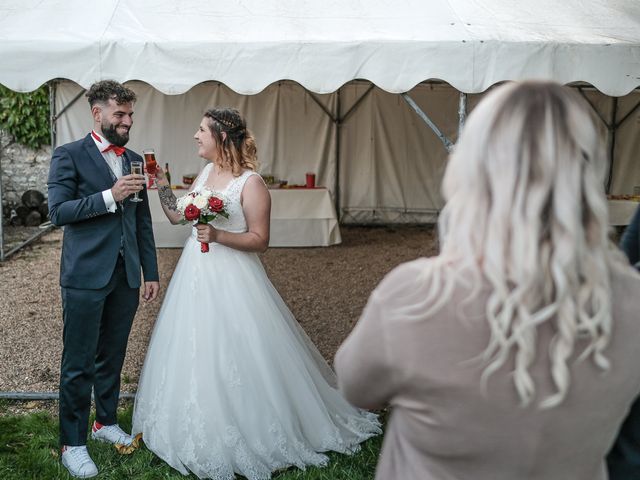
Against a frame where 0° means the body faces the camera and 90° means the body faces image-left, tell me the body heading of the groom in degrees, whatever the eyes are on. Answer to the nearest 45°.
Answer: approximately 315°

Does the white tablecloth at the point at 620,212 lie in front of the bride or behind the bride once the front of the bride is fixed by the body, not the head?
behind

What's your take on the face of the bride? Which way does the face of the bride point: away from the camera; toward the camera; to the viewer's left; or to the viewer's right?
to the viewer's left

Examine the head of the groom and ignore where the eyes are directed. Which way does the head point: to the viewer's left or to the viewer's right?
to the viewer's right

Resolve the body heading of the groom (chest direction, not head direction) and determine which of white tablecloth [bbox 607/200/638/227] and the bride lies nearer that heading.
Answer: the bride

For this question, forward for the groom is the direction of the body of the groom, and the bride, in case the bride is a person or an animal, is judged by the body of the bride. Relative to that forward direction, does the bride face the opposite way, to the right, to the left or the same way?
to the right
